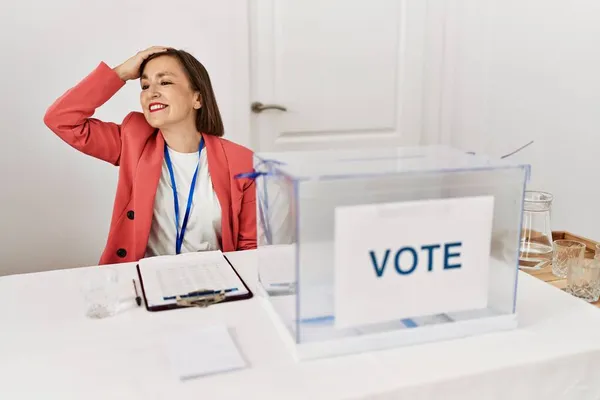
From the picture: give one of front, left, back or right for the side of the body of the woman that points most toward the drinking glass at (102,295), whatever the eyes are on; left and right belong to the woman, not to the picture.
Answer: front

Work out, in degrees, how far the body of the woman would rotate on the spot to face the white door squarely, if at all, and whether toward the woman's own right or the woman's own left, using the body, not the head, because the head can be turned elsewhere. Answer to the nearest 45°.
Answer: approximately 135° to the woman's own left

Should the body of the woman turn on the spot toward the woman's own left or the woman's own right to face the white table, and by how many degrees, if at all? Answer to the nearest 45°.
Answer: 0° — they already face it

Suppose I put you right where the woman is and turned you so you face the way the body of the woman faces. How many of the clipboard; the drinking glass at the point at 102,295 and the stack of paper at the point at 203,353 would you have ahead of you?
3

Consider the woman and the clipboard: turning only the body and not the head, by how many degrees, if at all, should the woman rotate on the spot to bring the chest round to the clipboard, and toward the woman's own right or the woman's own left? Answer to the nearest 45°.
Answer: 0° — they already face it

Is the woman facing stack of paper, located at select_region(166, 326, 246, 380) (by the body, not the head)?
yes

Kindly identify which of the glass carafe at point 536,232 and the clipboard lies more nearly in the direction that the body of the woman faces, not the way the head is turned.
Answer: the clipboard

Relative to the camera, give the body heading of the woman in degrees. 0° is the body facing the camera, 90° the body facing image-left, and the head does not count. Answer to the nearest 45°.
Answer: approximately 0°

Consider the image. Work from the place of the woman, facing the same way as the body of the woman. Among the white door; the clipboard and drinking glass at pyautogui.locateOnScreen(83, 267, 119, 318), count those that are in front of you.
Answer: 2

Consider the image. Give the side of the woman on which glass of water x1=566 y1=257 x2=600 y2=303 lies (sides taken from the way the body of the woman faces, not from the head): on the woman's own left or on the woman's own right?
on the woman's own left

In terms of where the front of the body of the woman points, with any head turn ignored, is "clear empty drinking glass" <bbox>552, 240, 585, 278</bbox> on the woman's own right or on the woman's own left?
on the woman's own left

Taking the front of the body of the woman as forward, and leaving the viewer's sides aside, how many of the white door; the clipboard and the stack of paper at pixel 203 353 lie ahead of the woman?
2
